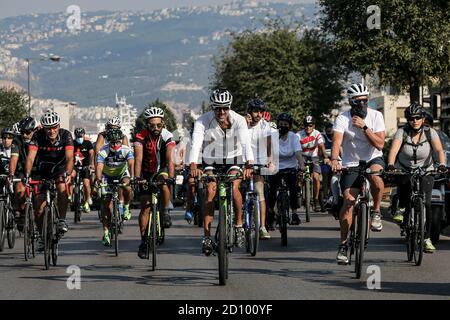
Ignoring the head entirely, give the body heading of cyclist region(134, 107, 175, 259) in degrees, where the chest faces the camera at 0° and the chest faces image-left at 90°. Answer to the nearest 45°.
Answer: approximately 0°

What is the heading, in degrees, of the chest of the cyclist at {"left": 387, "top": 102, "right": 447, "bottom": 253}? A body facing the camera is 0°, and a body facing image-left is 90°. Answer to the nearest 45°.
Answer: approximately 0°

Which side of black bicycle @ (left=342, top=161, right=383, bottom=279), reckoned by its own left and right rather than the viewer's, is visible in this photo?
front

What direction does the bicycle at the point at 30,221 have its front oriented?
toward the camera

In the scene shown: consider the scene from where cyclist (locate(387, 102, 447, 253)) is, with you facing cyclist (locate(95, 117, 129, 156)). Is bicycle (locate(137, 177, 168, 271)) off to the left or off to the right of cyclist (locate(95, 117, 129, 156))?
left

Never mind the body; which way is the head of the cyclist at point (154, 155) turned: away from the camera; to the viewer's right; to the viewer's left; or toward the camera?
toward the camera

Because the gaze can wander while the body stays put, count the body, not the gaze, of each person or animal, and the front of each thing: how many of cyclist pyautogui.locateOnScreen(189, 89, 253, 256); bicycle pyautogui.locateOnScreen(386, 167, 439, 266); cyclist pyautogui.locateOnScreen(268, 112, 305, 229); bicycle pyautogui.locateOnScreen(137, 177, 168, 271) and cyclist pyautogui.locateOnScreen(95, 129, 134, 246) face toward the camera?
5

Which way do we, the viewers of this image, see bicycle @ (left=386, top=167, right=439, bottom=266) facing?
facing the viewer

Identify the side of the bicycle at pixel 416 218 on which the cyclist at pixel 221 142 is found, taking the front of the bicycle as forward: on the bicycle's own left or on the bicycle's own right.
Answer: on the bicycle's own right

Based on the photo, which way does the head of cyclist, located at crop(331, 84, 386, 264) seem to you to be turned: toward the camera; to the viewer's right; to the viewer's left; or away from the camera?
toward the camera

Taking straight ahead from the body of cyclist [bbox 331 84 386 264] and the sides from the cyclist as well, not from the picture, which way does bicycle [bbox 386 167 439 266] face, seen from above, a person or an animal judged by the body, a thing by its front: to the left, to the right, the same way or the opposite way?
the same way

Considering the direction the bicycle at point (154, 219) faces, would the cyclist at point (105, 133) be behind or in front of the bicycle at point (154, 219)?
behind

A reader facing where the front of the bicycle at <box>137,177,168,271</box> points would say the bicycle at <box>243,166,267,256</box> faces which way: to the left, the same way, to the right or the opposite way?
the same way

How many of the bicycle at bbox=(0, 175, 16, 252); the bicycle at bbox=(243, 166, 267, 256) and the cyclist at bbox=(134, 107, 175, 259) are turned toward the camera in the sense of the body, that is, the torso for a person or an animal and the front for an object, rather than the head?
3
